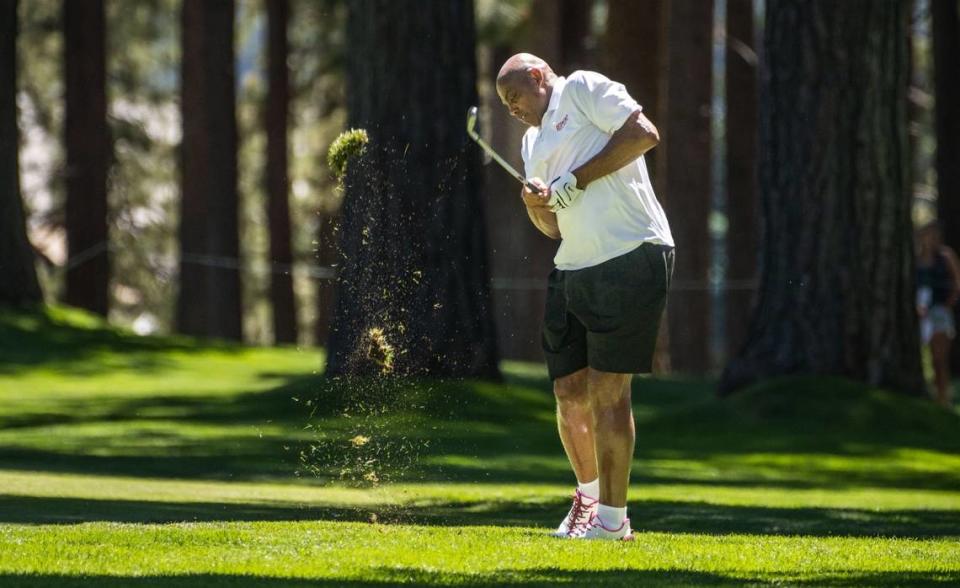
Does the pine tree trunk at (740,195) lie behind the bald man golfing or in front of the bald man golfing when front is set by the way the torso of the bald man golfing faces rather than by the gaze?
behind

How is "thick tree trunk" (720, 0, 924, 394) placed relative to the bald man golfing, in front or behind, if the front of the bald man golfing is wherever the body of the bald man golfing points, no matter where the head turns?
behind

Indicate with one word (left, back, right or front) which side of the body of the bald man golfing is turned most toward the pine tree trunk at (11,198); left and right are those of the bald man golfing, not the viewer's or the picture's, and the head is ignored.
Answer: right

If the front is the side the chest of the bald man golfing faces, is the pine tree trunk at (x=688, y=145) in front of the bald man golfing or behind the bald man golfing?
behind

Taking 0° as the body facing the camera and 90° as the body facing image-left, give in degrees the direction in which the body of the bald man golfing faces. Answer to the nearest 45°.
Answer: approximately 45°

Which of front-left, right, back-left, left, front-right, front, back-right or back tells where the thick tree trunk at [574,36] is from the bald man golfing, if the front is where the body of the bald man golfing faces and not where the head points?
back-right

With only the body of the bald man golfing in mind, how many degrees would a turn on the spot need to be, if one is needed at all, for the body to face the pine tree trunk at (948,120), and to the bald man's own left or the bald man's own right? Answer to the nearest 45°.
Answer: approximately 135° to the bald man's own right

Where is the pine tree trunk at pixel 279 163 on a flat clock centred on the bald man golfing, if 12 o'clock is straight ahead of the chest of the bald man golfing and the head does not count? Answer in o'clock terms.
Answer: The pine tree trunk is roughly at 4 o'clock from the bald man golfing.

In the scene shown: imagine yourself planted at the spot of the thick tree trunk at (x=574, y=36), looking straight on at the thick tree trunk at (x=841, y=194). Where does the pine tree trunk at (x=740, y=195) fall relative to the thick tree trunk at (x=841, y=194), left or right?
left
